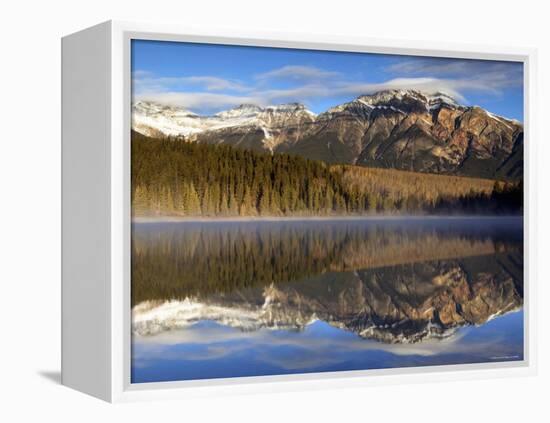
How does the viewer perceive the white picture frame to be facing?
facing the viewer and to the right of the viewer
